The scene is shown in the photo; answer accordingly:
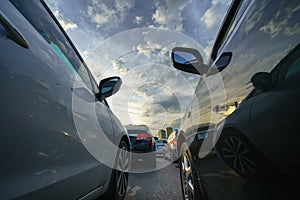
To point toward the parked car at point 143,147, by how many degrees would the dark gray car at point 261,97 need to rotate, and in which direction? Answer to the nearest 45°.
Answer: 0° — it already faces it

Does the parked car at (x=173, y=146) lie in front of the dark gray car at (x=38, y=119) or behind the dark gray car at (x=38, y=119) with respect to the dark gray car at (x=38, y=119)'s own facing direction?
in front

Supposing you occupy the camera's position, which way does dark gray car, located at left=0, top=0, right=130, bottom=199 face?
facing away from the viewer and to the right of the viewer

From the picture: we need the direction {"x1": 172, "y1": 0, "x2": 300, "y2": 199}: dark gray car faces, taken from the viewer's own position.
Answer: facing away from the viewer and to the left of the viewer

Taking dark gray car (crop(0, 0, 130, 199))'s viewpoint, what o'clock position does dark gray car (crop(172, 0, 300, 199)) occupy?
dark gray car (crop(172, 0, 300, 199)) is roughly at 3 o'clock from dark gray car (crop(0, 0, 130, 199)).

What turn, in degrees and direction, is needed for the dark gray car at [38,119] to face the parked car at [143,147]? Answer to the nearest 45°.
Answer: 0° — it already faces it

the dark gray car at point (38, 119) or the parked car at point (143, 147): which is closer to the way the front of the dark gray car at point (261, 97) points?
the parked car

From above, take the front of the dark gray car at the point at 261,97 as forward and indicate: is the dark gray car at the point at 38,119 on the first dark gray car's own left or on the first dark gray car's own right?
on the first dark gray car's own left

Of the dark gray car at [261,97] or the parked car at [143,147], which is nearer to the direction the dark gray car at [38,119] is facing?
the parked car
